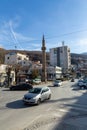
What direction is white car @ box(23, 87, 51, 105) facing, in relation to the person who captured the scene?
facing the viewer and to the left of the viewer
